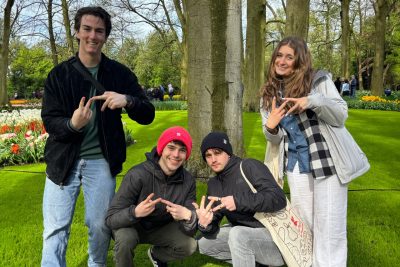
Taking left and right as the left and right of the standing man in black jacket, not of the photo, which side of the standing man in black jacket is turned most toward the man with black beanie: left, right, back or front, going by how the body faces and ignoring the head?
left

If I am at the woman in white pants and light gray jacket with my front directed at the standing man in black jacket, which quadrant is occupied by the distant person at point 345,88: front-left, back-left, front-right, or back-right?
back-right

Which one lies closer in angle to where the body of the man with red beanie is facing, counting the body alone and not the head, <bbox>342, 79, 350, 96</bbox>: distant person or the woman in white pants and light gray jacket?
the woman in white pants and light gray jacket

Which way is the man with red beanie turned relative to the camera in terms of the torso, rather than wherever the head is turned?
toward the camera

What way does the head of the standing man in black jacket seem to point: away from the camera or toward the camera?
toward the camera

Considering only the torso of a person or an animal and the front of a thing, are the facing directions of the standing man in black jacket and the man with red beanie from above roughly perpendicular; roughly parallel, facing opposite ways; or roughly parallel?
roughly parallel

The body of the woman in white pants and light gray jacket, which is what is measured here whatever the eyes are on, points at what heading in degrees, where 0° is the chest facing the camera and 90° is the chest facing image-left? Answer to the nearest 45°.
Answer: approximately 45°

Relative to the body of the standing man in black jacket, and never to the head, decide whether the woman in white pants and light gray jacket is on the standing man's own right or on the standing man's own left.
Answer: on the standing man's own left

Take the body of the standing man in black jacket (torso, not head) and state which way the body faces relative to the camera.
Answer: toward the camera

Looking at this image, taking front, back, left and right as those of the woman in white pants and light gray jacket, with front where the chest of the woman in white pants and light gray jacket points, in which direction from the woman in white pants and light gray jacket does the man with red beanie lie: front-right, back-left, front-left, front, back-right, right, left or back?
front-right

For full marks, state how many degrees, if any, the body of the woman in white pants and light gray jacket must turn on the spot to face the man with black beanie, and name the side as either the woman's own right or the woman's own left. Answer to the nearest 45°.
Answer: approximately 45° to the woman's own right

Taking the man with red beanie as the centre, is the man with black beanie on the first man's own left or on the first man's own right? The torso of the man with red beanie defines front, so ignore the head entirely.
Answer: on the first man's own left

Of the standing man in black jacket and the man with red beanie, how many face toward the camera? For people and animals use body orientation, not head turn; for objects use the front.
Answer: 2

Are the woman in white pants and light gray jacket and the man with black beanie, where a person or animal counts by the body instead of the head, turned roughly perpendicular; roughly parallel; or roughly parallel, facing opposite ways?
roughly parallel
